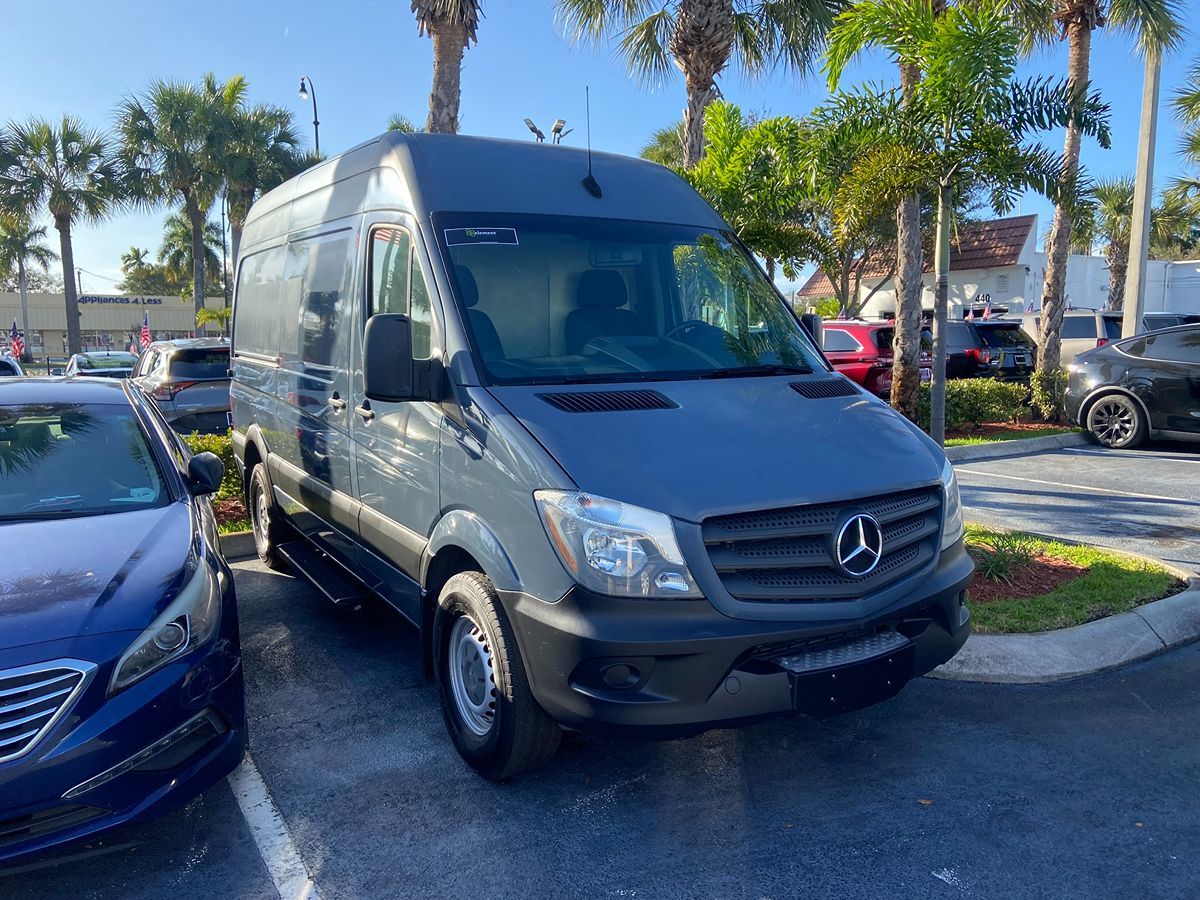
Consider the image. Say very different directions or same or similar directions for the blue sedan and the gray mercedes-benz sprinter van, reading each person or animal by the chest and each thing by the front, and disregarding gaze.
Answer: same or similar directions

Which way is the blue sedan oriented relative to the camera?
toward the camera

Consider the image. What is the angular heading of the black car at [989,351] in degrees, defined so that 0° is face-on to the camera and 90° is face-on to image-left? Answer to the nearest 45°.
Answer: approximately 135°

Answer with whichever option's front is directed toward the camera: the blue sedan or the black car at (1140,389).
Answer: the blue sedan

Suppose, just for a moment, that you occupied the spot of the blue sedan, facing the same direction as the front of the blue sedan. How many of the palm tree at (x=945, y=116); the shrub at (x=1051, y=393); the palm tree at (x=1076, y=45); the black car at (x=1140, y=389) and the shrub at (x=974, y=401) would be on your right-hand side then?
0

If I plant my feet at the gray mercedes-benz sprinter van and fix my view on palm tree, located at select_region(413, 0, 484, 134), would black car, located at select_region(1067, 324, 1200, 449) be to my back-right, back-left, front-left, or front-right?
front-right

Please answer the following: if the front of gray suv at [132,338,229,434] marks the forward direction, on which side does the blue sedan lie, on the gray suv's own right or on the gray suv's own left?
on the gray suv's own left

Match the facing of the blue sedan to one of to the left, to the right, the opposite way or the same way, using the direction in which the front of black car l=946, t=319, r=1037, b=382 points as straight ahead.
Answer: the opposite way

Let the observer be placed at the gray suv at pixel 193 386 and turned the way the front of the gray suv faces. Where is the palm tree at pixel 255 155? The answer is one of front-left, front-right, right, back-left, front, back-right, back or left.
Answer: front-right

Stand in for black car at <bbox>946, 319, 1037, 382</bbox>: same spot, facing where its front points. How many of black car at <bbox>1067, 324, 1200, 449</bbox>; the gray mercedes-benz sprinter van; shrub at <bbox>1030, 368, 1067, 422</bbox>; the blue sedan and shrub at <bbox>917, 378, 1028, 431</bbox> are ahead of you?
0

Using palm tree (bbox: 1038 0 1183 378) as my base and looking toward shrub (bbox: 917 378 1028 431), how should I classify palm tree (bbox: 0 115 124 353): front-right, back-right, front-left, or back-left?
front-right

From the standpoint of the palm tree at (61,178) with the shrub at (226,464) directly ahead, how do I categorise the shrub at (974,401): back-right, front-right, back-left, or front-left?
front-left

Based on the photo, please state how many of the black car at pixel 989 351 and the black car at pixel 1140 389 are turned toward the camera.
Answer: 0

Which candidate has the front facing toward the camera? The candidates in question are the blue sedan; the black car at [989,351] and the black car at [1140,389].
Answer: the blue sedan

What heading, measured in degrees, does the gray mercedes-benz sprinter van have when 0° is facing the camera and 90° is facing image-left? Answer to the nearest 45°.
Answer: approximately 315°

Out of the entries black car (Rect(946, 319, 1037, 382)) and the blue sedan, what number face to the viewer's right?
0

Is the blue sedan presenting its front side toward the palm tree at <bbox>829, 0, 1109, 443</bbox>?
no

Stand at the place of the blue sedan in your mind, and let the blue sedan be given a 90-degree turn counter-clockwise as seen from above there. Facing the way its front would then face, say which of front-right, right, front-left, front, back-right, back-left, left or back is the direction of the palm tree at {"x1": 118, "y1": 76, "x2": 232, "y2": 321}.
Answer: left

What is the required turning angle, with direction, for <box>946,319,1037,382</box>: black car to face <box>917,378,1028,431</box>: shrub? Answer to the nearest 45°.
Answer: approximately 135° to its left

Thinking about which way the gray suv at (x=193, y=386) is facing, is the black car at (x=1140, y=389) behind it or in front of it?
behind

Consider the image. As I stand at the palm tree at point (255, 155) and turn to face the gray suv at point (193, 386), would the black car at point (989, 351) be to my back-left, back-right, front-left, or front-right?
front-left
